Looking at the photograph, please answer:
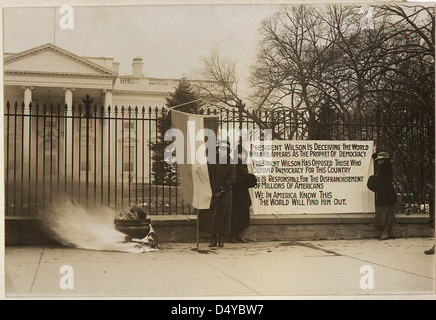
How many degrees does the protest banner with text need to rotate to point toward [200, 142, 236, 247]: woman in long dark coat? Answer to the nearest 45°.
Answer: approximately 90° to its right

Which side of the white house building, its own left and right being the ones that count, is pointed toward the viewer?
front

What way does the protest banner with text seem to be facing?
toward the camera

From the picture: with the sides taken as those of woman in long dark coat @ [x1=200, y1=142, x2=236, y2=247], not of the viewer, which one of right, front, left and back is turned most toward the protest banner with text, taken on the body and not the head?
left

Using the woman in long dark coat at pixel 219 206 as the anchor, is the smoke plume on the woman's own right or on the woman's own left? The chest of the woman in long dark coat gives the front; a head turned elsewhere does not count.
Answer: on the woman's own right

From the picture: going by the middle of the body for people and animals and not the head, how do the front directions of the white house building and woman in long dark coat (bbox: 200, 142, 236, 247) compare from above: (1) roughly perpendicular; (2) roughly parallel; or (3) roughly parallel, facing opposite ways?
roughly parallel
